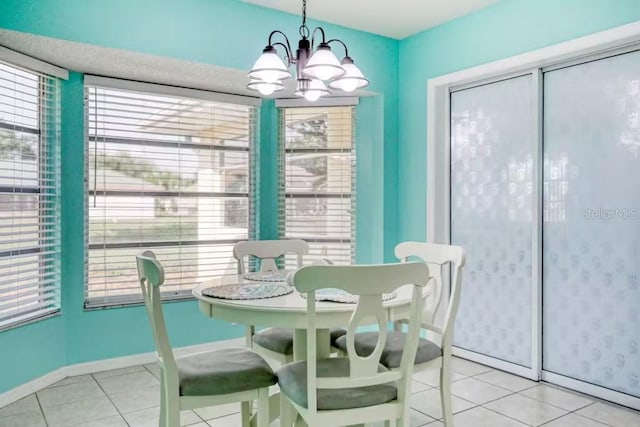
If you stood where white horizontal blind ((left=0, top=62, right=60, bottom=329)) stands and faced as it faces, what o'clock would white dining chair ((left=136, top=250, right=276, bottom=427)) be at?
The white dining chair is roughly at 1 o'clock from the white horizontal blind.

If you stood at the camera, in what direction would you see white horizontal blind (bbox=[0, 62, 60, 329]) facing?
facing the viewer and to the right of the viewer

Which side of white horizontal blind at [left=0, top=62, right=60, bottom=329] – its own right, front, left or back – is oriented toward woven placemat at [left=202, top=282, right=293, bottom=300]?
front

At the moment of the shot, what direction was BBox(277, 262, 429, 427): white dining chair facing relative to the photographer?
facing away from the viewer and to the left of the viewer

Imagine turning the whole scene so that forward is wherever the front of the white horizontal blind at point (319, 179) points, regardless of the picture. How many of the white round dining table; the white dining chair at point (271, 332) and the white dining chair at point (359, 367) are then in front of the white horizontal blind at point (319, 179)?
3

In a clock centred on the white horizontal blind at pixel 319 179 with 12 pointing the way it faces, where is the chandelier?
The chandelier is roughly at 12 o'clock from the white horizontal blind.

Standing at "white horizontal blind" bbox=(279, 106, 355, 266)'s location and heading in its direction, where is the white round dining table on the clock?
The white round dining table is roughly at 12 o'clock from the white horizontal blind.

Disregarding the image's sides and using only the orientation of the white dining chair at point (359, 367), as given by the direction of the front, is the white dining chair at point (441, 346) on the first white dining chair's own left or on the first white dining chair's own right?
on the first white dining chair's own right

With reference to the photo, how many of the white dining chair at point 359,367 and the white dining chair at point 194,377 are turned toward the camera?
0

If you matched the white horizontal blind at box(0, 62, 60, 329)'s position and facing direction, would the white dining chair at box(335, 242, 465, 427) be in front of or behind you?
in front

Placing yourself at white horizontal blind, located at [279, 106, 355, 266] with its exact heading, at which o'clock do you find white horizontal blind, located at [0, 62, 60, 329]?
white horizontal blind, located at [0, 62, 60, 329] is roughly at 2 o'clock from white horizontal blind, located at [279, 106, 355, 266].

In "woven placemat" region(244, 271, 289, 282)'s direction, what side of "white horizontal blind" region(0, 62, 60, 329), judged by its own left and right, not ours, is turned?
front

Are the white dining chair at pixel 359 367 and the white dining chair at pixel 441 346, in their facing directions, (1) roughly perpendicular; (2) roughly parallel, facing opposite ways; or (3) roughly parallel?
roughly perpendicular

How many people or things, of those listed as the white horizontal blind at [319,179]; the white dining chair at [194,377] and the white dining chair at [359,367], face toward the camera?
1
